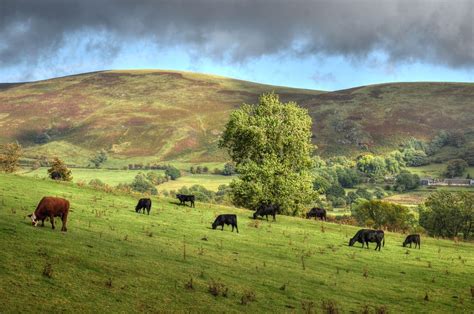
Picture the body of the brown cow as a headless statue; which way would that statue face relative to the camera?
to the viewer's left

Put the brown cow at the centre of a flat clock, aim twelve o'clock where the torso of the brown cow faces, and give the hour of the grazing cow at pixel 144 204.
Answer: The grazing cow is roughly at 4 o'clock from the brown cow.

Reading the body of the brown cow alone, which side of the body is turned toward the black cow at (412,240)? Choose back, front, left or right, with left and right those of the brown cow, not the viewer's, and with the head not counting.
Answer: back

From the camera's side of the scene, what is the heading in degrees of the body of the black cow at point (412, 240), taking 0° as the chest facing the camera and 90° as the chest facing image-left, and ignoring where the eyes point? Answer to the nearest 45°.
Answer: approximately 90°

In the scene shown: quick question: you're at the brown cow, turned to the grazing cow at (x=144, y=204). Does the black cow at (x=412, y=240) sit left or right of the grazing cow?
right

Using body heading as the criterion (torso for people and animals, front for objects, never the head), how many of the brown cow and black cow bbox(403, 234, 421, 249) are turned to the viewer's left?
2

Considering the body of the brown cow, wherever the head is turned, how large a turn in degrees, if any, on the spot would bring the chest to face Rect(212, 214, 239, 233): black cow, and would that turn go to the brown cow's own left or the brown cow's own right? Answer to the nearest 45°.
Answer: approximately 135° to the brown cow's own right
